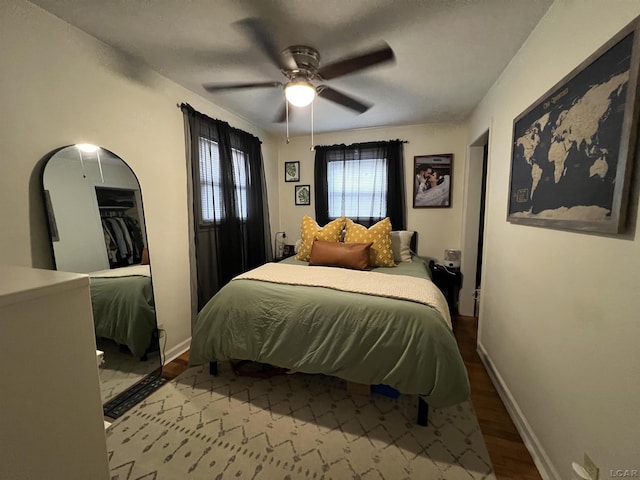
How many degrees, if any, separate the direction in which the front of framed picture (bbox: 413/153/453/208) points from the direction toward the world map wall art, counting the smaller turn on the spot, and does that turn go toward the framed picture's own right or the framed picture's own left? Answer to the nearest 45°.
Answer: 0° — it already faces it

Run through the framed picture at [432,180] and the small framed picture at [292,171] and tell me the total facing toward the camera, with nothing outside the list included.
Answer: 2

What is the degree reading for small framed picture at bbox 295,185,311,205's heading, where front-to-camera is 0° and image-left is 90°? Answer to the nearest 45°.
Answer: approximately 0°

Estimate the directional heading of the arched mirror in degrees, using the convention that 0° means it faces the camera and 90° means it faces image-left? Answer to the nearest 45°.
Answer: approximately 315°

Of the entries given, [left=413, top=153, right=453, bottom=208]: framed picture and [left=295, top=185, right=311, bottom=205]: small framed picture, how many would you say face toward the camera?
2

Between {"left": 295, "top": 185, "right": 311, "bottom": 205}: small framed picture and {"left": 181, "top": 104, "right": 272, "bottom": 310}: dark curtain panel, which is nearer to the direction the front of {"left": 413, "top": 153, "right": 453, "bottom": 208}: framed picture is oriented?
the dark curtain panel

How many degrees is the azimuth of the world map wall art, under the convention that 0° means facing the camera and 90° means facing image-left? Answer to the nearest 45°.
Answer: approximately 45°

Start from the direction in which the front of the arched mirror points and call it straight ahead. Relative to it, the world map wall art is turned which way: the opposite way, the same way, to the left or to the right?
the opposite way

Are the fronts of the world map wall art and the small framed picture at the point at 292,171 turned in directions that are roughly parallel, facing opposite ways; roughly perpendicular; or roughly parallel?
roughly perpendicular

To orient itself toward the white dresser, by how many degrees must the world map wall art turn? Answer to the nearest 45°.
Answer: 0° — it already faces it

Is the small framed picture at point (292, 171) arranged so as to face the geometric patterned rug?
yes
